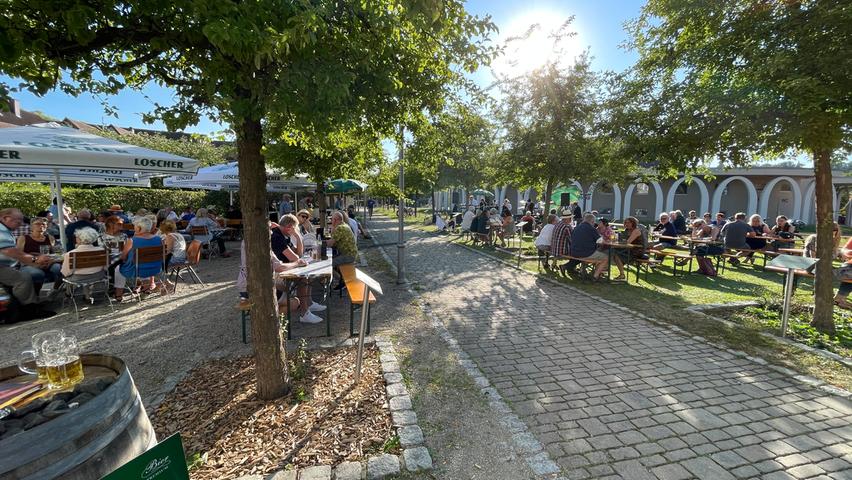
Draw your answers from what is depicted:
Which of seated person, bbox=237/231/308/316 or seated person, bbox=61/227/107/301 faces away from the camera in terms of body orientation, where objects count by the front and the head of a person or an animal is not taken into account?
seated person, bbox=61/227/107/301

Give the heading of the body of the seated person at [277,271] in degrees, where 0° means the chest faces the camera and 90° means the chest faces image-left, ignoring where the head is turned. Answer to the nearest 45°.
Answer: approximately 270°

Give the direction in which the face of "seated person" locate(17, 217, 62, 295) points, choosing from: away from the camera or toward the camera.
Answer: toward the camera

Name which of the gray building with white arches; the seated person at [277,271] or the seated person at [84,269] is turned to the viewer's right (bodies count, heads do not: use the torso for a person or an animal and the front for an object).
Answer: the seated person at [277,271]

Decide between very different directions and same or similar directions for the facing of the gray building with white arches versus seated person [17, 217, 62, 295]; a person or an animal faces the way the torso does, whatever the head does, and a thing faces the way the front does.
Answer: very different directions

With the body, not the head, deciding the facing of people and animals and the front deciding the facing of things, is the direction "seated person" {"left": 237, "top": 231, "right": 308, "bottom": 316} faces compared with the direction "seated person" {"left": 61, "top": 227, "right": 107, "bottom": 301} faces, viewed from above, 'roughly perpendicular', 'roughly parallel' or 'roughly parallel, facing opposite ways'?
roughly perpendicular

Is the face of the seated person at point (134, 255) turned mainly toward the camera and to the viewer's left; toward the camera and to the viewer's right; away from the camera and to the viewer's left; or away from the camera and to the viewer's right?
away from the camera and to the viewer's left

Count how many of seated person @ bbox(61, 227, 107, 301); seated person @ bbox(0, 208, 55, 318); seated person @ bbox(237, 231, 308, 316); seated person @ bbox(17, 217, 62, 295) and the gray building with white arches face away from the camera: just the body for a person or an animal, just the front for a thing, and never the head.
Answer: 1

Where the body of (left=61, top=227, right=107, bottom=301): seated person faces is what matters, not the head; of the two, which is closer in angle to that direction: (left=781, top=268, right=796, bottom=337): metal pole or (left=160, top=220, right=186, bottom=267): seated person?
the seated person

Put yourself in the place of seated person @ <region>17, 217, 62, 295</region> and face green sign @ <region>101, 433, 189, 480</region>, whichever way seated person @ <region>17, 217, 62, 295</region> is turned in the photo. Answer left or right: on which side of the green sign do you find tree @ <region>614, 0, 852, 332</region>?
left

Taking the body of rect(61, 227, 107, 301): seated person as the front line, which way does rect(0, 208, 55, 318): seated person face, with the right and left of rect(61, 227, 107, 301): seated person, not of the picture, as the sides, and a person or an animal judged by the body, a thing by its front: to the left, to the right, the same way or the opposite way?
to the right

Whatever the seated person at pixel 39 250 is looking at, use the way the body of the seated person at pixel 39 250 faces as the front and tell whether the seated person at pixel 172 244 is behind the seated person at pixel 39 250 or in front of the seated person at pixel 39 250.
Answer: in front

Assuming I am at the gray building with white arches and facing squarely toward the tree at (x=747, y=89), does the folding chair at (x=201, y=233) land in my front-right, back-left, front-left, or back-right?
front-right

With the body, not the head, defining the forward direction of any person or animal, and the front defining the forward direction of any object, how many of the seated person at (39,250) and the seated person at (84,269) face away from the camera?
1

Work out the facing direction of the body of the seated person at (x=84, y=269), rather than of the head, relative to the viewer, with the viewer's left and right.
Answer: facing away from the viewer

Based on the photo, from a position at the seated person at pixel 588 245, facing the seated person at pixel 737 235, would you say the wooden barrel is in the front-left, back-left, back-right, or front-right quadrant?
back-right
